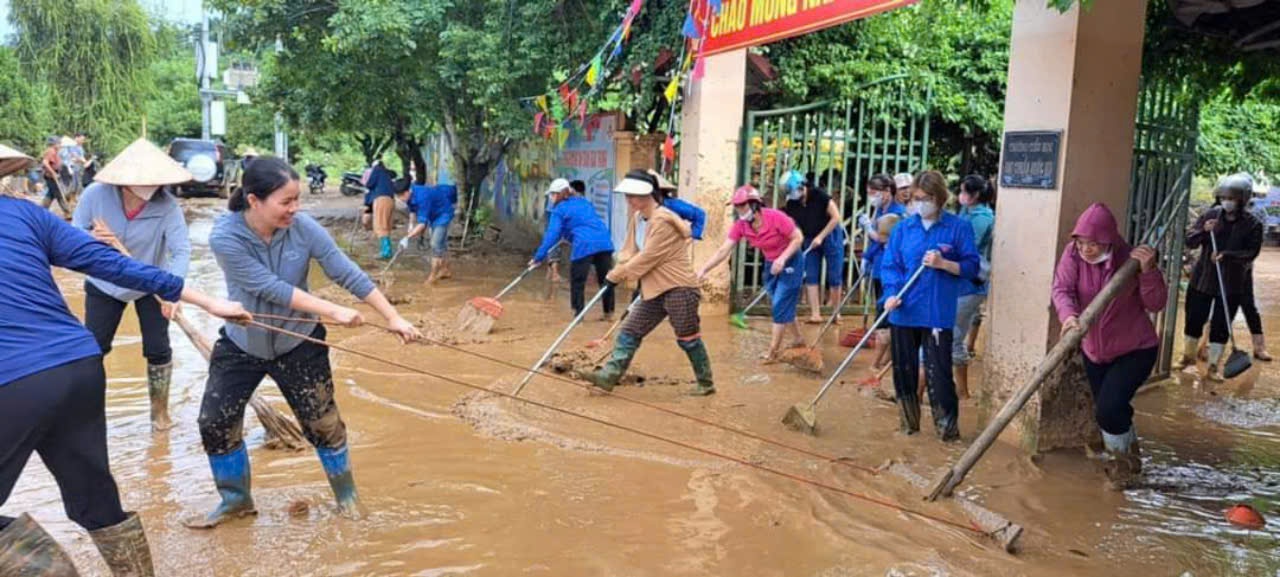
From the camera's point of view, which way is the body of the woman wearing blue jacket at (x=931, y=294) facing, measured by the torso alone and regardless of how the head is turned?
toward the camera

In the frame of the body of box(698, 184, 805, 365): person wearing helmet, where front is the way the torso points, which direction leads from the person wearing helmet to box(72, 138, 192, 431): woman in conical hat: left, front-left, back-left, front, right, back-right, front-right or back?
front

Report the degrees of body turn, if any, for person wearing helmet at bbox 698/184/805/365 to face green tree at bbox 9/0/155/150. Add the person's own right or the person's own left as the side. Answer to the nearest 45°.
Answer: approximately 90° to the person's own right

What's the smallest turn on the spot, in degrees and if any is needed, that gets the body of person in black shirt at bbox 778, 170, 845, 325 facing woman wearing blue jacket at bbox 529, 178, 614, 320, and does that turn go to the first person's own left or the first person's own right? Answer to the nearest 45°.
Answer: approximately 45° to the first person's own right

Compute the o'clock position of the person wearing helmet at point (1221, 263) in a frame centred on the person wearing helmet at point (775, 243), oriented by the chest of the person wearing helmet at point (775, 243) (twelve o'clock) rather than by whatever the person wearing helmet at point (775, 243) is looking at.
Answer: the person wearing helmet at point (1221, 263) is roughly at 7 o'clock from the person wearing helmet at point (775, 243).

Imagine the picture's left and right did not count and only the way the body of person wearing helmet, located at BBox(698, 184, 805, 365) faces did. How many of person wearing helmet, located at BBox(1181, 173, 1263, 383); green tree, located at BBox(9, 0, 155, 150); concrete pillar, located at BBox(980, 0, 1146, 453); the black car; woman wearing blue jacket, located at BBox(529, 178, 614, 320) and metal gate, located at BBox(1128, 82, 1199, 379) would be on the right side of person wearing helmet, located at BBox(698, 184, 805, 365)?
3

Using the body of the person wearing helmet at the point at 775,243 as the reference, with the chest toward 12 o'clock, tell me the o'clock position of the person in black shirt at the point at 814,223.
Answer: The person in black shirt is roughly at 5 o'clock from the person wearing helmet.

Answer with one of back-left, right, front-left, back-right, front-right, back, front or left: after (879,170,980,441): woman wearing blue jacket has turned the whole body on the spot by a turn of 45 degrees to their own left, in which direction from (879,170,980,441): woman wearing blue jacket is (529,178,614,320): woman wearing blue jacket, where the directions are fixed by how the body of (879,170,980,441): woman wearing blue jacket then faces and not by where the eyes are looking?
back

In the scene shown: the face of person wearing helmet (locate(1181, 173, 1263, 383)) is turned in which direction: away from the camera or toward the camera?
toward the camera

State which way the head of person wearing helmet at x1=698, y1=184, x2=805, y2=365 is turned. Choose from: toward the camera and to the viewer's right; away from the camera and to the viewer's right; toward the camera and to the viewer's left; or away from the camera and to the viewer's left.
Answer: toward the camera and to the viewer's left

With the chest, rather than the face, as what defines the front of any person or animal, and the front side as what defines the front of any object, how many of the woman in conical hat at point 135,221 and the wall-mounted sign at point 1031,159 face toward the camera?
2

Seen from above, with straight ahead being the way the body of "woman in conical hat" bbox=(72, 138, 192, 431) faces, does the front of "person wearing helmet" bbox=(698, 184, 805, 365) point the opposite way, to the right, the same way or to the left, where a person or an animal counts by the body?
to the right

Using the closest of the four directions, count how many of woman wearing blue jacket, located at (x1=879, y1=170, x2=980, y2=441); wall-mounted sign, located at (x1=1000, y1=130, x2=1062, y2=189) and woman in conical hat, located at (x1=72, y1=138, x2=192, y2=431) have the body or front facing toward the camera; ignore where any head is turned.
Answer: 3

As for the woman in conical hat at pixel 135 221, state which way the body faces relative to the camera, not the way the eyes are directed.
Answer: toward the camera

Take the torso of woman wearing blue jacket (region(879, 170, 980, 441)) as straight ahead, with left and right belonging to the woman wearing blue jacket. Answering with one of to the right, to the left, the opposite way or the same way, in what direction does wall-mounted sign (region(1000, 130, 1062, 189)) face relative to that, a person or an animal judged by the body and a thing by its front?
the same way

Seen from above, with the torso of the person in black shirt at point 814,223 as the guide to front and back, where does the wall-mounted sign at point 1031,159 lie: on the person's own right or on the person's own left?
on the person's own left
